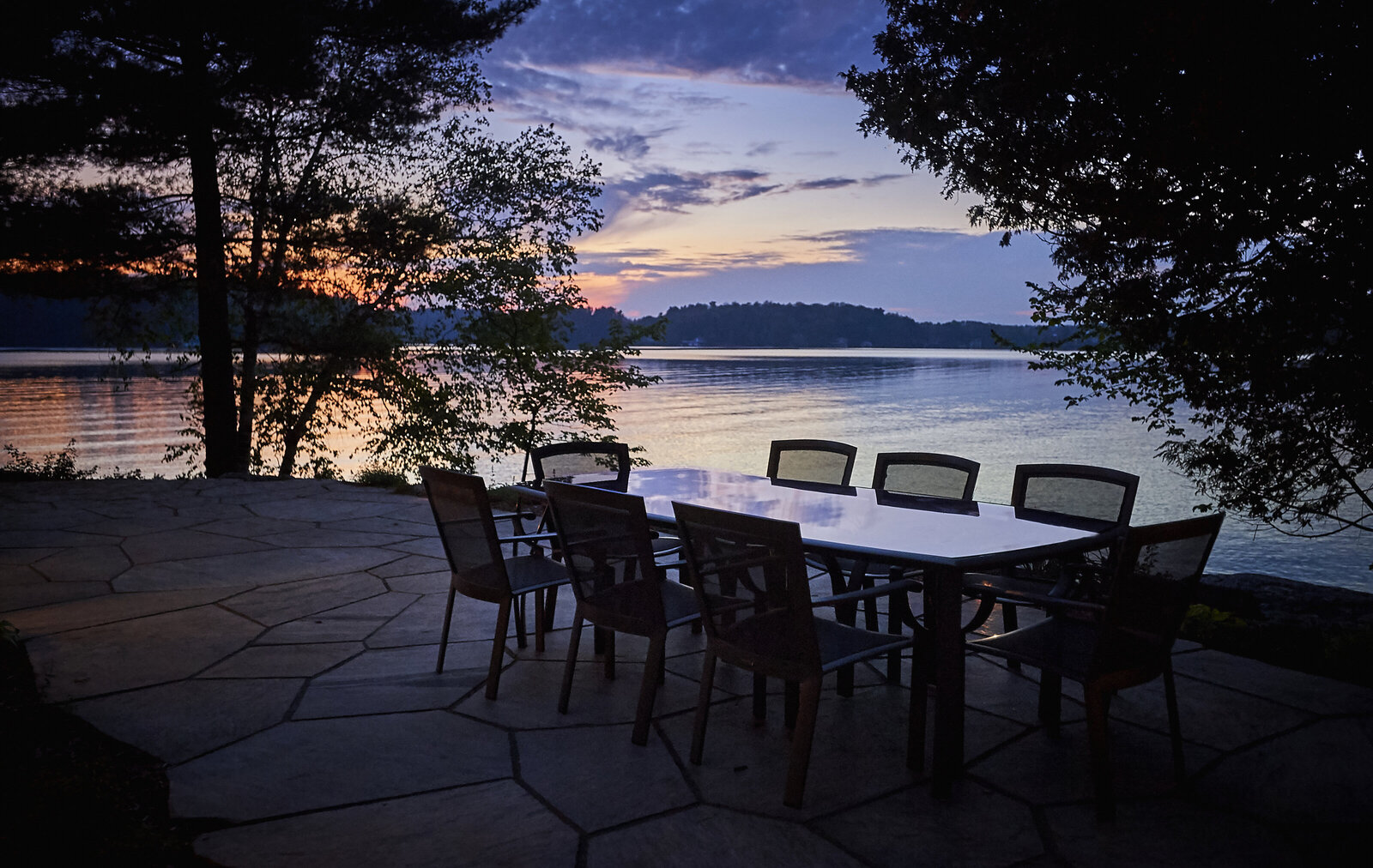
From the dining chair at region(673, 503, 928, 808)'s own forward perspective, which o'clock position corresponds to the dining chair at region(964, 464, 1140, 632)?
the dining chair at region(964, 464, 1140, 632) is roughly at 12 o'clock from the dining chair at region(673, 503, 928, 808).

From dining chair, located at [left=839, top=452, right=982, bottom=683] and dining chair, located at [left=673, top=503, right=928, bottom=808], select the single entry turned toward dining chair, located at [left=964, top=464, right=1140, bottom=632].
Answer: dining chair, located at [left=673, top=503, right=928, bottom=808]

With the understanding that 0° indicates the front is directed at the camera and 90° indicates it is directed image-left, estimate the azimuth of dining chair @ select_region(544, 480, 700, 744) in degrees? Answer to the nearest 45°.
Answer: approximately 225°

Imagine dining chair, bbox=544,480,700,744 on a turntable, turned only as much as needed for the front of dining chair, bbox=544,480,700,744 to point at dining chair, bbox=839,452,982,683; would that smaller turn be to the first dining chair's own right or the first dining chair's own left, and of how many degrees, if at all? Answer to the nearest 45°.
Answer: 0° — it already faces it

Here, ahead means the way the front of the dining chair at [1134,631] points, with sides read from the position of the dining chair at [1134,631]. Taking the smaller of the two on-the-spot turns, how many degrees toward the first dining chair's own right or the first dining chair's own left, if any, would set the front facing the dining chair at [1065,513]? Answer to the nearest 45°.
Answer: approximately 45° to the first dining chair's own right

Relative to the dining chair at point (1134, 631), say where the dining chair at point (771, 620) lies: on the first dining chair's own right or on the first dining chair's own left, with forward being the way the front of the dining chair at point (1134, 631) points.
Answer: on the first dining chair's own left

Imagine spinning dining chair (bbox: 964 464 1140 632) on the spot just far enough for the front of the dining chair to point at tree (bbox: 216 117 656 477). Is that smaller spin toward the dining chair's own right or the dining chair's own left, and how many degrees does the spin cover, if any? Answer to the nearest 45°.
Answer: approximately 90° to the dining chair's own right

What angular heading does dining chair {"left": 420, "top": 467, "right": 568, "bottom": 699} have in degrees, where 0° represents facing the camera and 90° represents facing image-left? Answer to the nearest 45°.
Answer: approximately 225°

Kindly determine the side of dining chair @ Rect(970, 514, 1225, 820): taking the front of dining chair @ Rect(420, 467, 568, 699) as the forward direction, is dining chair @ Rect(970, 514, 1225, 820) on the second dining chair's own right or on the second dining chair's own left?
on the second dining chair's own right
